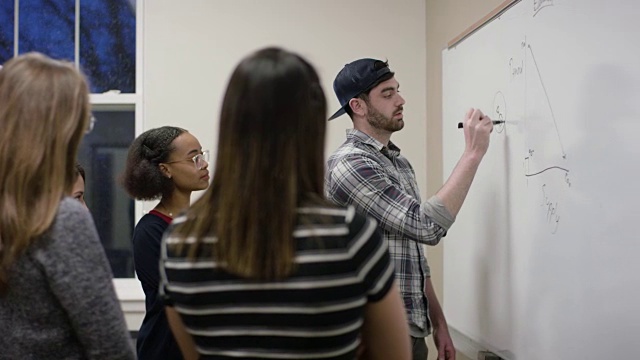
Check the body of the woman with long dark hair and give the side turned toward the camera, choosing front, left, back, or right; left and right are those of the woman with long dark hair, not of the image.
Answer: back

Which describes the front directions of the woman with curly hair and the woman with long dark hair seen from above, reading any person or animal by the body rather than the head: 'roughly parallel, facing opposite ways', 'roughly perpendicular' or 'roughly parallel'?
roughly perpendicular

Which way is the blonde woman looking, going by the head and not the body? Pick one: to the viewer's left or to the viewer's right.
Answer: to the viewer's right

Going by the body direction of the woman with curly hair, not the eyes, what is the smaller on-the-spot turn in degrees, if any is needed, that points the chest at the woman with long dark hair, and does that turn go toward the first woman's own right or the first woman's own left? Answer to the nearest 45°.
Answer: approximately 90° to the first woman's own right

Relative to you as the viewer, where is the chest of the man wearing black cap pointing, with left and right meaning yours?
facing to the right of the viewer

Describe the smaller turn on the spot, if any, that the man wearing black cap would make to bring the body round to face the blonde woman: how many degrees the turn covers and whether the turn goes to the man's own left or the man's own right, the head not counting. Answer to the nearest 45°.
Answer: approximately 135° to the man's own right

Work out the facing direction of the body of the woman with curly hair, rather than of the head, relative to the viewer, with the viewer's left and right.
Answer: facing to the right of the viewer

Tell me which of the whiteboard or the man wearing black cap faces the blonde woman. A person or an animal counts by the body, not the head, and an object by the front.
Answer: the whiteboard

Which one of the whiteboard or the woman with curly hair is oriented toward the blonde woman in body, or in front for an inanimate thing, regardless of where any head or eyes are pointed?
the whiteboard

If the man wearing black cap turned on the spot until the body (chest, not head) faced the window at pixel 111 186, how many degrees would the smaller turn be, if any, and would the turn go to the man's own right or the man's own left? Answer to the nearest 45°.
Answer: approximately 135° to the man's own left

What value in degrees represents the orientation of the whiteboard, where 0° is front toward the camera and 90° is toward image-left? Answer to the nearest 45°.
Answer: approximately 45°

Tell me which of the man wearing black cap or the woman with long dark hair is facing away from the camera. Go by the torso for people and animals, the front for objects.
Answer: the woman with long dark hair
